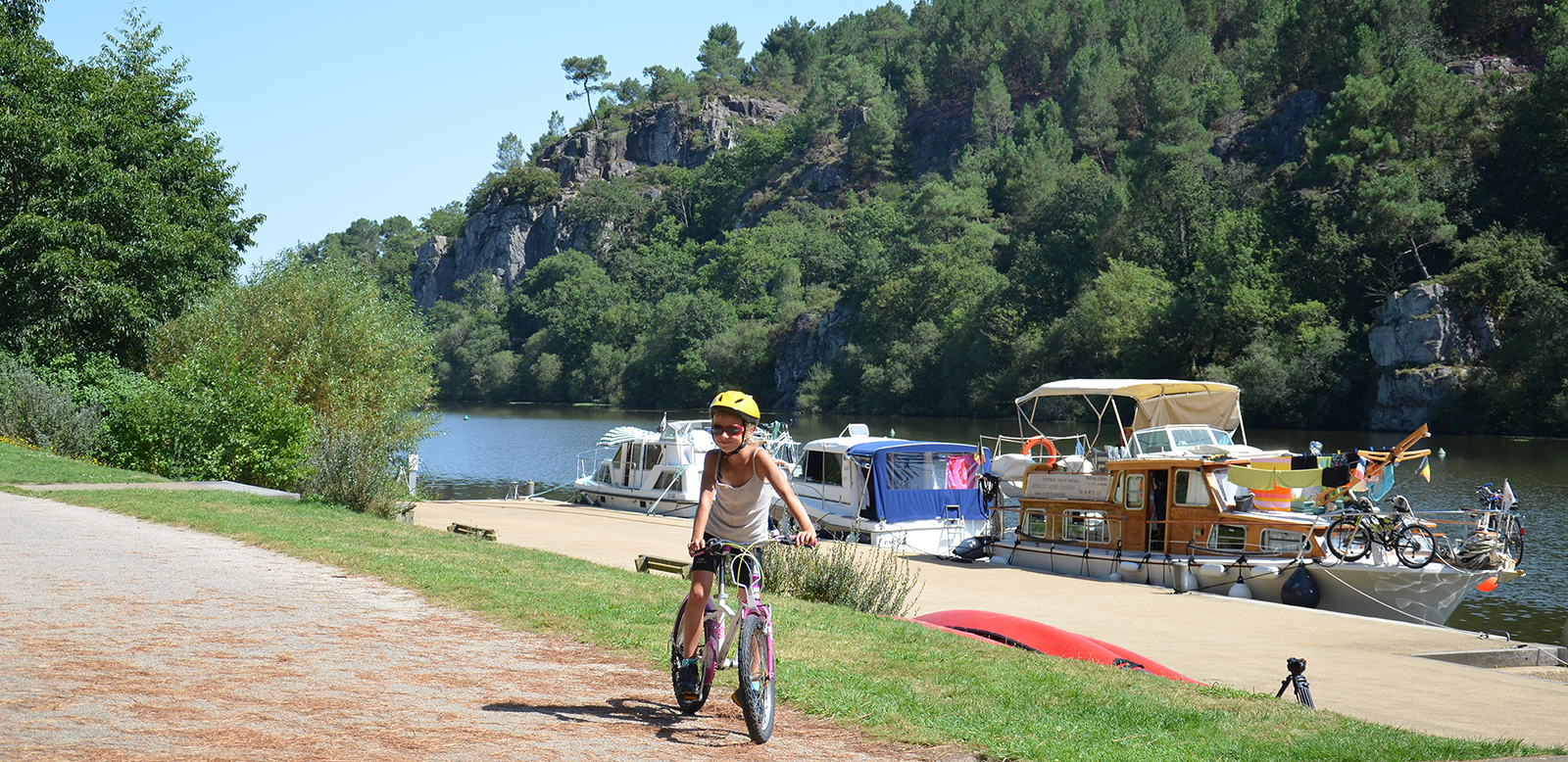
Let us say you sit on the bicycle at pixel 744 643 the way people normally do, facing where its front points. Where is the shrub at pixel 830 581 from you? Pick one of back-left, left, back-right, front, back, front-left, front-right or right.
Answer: back-left

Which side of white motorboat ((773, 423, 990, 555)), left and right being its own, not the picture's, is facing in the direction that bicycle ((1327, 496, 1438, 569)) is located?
back

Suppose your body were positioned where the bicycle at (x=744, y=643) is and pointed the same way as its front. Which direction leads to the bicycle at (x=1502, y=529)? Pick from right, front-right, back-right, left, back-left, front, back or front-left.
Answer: left

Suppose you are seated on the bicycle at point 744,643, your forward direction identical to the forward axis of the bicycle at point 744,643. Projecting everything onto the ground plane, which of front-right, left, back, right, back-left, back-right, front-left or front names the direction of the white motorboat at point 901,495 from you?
back-left

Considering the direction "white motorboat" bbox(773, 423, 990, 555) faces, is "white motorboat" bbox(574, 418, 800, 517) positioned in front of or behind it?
in front

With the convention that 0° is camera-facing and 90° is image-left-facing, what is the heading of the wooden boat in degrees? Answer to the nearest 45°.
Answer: approximately 315°

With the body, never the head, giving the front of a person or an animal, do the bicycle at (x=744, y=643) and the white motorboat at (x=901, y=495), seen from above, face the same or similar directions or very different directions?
very different directions

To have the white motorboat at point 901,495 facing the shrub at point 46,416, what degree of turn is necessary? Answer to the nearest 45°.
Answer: approximately 45° to its left

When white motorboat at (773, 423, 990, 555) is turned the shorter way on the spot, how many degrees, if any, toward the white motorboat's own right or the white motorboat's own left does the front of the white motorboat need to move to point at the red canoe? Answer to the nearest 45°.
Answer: approximately 135° to the white motorboat's own left

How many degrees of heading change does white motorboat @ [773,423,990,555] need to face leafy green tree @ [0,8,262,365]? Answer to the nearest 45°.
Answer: approximately 45° to its left

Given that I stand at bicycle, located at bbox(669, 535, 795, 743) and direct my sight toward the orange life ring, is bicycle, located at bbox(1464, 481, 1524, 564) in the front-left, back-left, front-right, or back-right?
front-right

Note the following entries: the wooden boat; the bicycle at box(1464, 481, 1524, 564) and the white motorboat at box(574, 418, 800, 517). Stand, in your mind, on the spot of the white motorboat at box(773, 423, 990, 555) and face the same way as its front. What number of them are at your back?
2

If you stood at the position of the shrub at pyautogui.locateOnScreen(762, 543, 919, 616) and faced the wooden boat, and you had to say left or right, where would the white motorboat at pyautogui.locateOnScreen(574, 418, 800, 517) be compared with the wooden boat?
left

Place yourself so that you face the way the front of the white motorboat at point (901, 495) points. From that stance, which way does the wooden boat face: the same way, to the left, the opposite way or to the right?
the opposite way

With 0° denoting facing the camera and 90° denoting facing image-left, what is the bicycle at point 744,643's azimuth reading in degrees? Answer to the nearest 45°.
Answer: approximately 315°

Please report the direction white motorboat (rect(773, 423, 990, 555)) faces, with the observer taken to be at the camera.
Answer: facing away from the viewer and to the left of the viewer

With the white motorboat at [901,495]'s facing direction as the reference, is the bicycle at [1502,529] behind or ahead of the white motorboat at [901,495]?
behind
